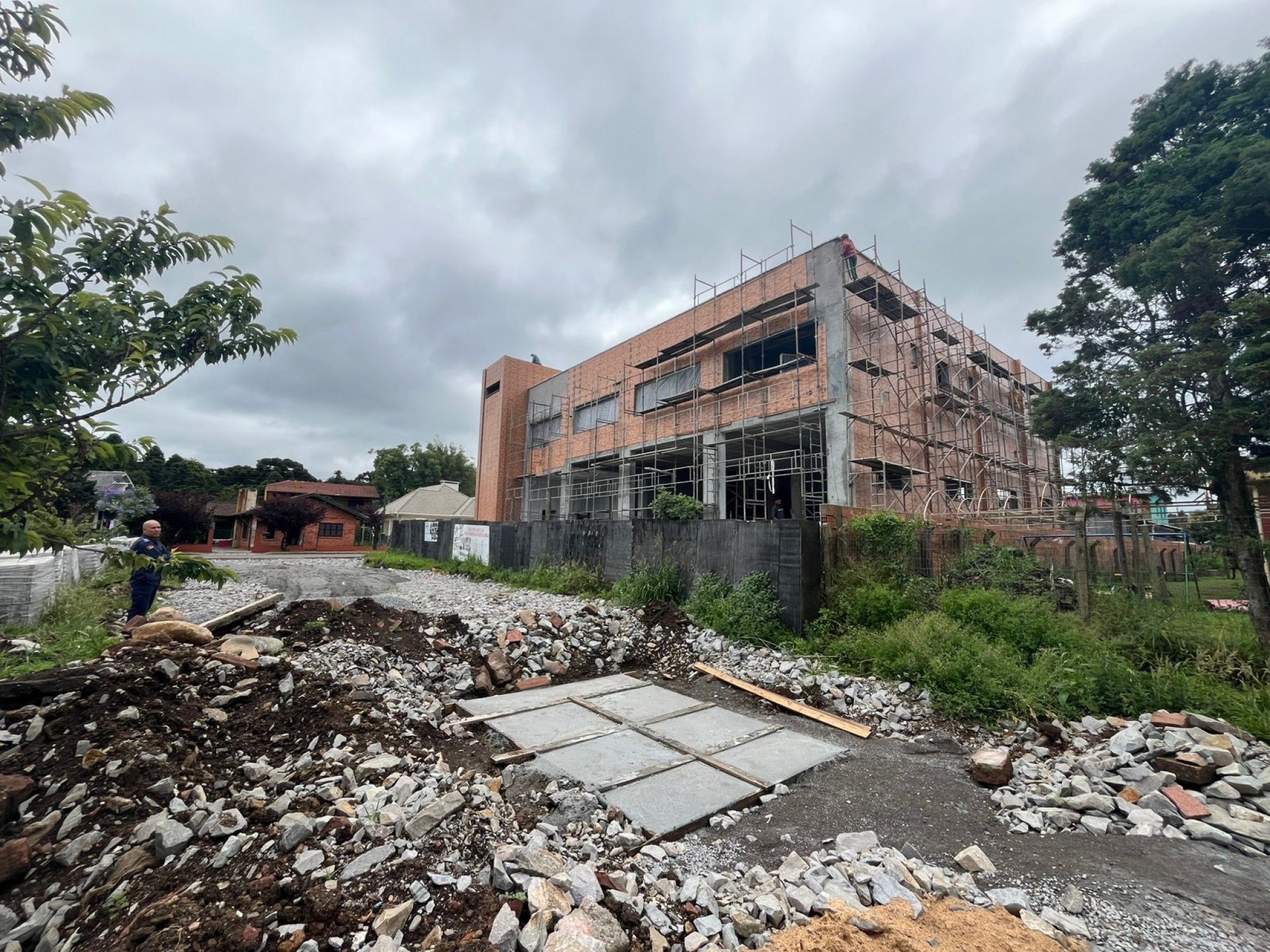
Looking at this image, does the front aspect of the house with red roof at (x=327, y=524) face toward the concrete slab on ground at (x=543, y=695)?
yes

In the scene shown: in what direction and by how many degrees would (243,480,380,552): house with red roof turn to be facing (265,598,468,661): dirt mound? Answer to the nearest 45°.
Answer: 0° — it already faces it

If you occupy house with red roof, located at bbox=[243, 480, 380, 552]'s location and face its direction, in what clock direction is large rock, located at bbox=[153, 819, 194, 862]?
The large rock is roughly at 12 o'clock from the house with red roof.

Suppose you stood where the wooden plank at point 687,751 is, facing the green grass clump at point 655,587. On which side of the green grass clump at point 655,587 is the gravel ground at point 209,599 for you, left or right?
left

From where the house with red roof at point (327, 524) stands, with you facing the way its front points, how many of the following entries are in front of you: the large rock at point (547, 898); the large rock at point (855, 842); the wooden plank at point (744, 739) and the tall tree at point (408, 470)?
3

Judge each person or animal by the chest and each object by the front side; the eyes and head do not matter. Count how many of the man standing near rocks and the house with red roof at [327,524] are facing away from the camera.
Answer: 0

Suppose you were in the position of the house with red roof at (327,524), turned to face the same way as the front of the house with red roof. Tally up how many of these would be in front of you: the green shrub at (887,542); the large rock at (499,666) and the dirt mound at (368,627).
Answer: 3

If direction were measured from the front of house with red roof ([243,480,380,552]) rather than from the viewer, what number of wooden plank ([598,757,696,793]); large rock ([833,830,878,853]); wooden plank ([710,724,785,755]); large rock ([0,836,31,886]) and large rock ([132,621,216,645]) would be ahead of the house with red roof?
5

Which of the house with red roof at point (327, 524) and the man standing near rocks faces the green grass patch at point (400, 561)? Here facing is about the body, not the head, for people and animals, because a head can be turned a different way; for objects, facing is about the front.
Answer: the house with red roof

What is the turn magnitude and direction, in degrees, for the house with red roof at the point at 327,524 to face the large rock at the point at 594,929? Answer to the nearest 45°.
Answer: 0° — it already faces it

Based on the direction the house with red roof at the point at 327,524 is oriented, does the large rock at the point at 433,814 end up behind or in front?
in front

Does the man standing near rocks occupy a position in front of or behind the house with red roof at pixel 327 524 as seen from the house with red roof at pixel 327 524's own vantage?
in front

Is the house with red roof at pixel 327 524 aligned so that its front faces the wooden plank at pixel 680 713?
yes

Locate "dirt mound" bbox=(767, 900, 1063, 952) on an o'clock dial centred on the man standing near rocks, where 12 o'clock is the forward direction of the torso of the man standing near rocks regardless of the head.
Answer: The dirt mound is roughly at 1 o'clock from the man standing near rocks.
